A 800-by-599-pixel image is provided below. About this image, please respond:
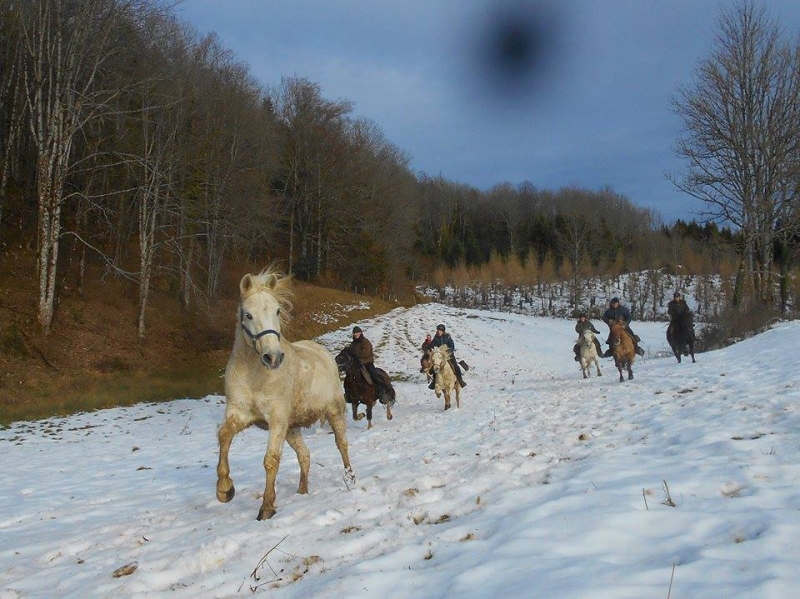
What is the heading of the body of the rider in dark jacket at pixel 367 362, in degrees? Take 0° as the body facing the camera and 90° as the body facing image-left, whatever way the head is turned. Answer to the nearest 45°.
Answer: approximately 45°

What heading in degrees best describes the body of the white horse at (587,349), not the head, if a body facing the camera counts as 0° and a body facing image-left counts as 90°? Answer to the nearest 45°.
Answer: approximately 0°

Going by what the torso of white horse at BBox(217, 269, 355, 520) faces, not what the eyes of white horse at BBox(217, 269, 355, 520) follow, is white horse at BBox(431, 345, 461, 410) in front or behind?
behind

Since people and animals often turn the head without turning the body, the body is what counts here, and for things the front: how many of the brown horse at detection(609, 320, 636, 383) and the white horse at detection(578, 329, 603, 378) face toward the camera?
2

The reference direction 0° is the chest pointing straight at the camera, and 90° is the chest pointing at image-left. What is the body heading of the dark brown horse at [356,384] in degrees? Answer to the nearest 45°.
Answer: approximately 45°
